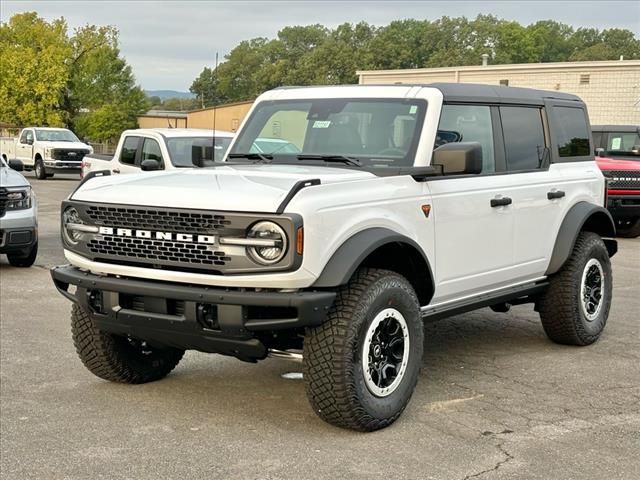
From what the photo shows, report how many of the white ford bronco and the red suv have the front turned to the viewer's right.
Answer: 0

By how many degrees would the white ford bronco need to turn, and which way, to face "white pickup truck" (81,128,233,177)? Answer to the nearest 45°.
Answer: approximately 135° to its right

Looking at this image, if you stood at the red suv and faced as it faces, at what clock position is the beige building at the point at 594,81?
The beige building is roughly at 6 o'clock from the red suv.

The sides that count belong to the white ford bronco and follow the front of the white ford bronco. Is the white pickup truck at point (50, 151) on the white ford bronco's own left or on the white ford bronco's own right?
on the white ford bronco's own right

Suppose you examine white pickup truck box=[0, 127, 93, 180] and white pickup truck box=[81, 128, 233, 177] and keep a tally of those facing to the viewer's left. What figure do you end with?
0

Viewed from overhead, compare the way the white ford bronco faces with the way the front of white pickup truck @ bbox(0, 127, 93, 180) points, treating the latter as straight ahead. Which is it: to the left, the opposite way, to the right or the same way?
to the right

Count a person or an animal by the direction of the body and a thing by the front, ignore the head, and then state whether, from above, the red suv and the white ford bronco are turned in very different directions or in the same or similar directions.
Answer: same or similar directions

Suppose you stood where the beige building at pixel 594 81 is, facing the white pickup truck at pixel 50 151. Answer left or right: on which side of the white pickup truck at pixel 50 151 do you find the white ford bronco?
left

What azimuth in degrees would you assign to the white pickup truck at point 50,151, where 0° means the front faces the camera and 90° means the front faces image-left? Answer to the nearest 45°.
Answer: approximately 315°

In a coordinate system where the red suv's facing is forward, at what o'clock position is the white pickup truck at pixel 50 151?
The white pickup truck is roughly at 4 o'clock from the red suv.

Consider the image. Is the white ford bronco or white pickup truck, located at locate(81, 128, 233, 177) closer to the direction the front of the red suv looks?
the white ford bronco

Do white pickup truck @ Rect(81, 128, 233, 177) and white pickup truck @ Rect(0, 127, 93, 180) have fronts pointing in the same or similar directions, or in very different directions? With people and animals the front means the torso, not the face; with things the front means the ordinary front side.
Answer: same or similar directions

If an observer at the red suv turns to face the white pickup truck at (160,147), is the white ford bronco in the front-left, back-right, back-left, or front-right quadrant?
front-left

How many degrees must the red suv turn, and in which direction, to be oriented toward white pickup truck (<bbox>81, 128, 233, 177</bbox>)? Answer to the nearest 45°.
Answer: approximately 45° to its right

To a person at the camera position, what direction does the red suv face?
facing the viewer

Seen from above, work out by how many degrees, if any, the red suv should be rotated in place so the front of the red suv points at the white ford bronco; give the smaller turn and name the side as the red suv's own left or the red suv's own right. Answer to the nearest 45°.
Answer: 0° — it already faces it
